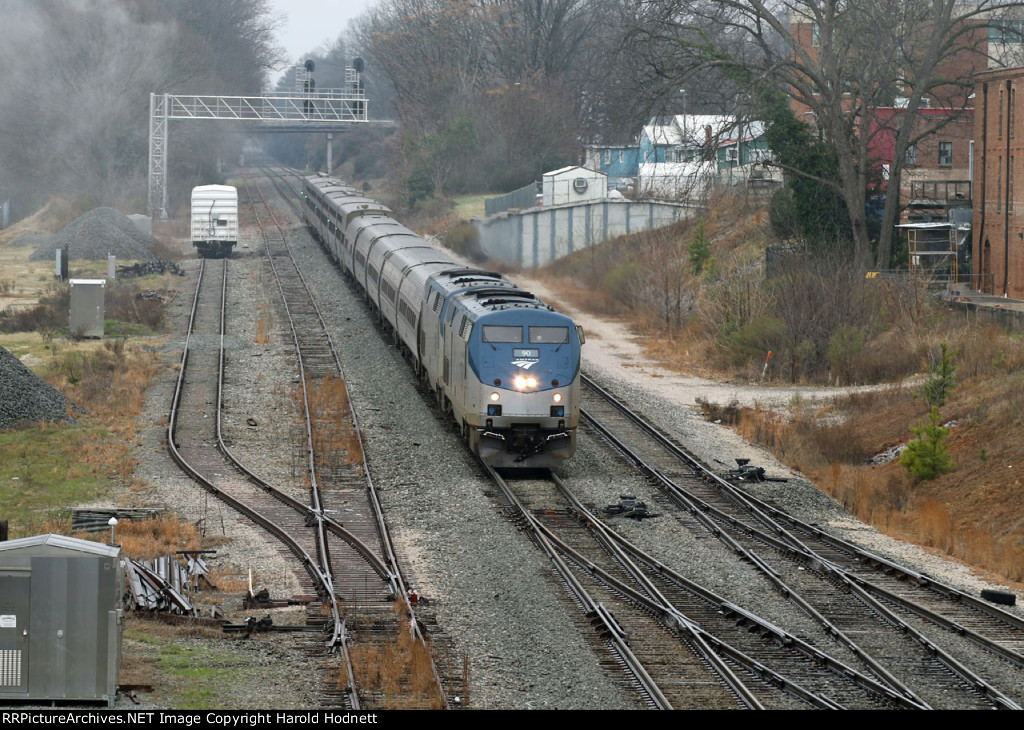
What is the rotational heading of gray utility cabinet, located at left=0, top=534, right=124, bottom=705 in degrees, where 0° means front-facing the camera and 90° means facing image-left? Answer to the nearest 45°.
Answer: approximately 0°

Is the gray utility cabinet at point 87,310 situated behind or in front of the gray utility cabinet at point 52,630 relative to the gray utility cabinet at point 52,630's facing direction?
behind

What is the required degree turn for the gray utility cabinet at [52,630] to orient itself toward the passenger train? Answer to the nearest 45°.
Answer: approximately 135° to its left

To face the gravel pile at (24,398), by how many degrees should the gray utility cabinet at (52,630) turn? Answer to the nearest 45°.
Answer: approximately 180°
